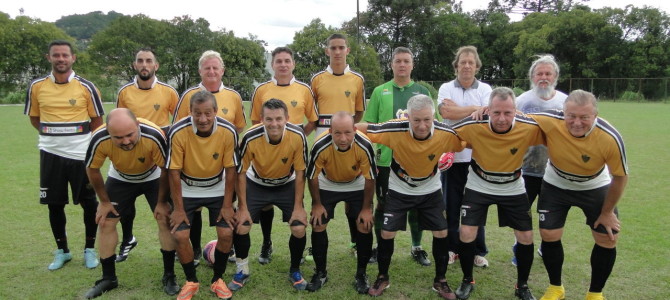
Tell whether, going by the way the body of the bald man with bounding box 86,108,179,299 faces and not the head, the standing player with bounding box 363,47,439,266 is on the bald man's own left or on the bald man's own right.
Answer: on the bald man's own left

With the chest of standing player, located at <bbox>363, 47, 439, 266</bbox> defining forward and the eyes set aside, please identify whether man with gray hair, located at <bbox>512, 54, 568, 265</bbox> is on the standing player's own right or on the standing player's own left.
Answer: on the standing player's own left

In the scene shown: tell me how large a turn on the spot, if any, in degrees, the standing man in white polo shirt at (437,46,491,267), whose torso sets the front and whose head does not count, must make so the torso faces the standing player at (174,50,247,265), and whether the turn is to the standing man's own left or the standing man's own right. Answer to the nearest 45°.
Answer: approximately 90° to the standing man's own right

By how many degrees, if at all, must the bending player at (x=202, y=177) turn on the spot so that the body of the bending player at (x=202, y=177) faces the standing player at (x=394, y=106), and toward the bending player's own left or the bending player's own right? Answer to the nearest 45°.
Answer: approximately 90° to the bending player's own left

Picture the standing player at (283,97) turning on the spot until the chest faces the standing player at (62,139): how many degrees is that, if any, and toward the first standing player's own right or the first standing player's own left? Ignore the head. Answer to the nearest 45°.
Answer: approximately 90° to the first standing player's own right

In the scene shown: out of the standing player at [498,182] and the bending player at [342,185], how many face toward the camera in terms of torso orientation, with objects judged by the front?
2
